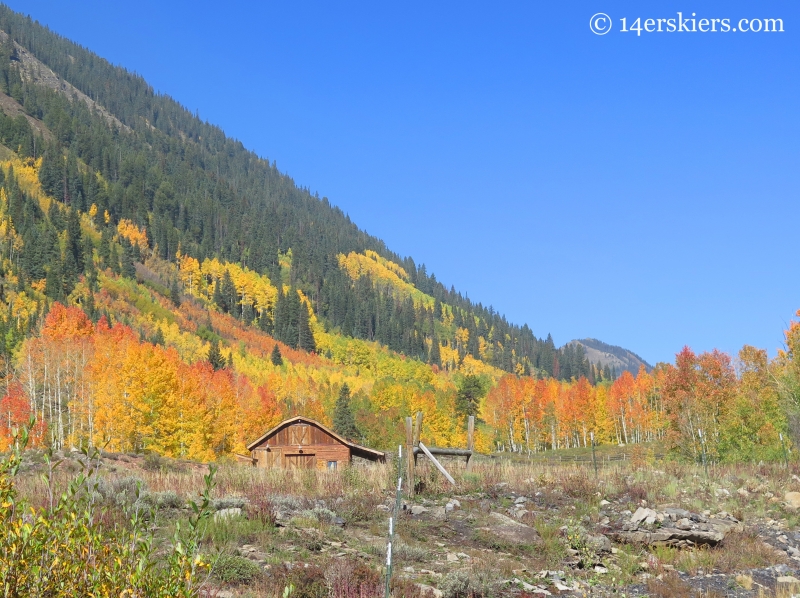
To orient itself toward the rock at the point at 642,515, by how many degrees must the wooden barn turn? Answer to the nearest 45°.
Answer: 0° — it already faces it

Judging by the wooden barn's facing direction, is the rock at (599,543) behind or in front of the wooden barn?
in front

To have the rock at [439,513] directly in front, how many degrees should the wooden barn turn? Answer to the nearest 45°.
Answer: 0° — it already faces it

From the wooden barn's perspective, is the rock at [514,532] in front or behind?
in front

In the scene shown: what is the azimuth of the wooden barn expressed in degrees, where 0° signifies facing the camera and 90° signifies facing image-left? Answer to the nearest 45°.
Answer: approximately 0°

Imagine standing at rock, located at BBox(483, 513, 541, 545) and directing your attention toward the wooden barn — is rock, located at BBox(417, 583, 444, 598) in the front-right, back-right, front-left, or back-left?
back-left

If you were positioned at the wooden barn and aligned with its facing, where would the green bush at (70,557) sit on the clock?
The green bush is roughly at 12 o'clock from the wooden barn.

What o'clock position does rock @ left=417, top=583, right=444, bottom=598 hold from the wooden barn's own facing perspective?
The rock is roughly at 12 o'clock from the wooden barn.

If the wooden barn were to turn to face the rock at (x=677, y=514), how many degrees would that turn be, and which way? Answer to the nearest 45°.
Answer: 0° — it already faces it
